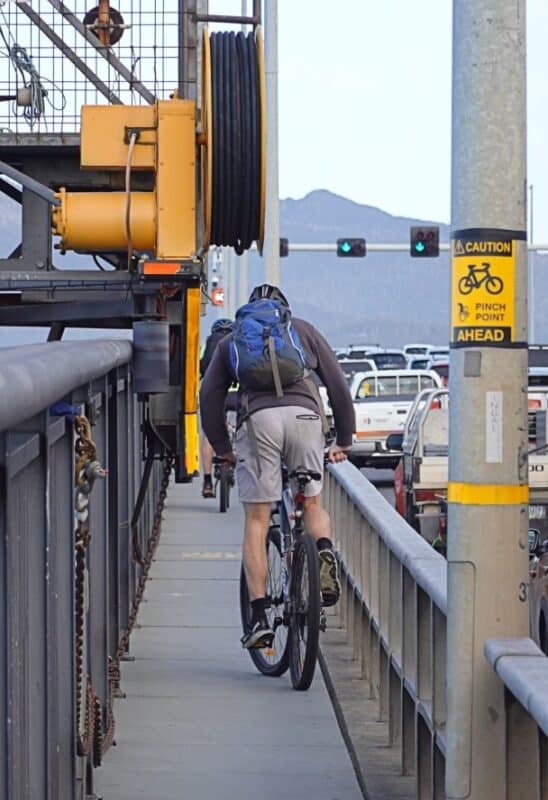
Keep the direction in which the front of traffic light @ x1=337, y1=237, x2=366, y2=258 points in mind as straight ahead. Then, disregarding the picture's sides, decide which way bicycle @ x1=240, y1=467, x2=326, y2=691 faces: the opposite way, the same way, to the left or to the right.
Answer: the opposite way

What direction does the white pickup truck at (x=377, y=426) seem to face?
away from the camera

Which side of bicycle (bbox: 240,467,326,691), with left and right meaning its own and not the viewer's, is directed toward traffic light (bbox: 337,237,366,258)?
front

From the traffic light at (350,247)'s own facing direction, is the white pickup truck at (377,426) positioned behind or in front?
in front

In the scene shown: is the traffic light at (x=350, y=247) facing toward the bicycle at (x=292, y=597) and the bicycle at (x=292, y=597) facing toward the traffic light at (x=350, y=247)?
yes

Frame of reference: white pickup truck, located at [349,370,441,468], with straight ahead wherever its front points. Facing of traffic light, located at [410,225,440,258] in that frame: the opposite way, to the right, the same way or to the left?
the opposite way

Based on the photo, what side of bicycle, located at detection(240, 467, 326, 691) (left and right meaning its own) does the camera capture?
back

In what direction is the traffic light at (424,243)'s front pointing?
toward the camera

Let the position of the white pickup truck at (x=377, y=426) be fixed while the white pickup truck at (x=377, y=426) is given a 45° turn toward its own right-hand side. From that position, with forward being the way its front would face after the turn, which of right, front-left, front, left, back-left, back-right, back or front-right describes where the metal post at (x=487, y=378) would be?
back-right

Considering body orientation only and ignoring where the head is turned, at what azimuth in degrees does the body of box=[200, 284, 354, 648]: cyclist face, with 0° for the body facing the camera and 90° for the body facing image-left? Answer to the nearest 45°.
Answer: approximately 180°

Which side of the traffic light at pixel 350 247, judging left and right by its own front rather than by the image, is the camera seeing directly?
front

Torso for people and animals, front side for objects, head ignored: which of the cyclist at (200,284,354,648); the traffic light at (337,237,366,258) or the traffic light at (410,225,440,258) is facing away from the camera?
the cyclist

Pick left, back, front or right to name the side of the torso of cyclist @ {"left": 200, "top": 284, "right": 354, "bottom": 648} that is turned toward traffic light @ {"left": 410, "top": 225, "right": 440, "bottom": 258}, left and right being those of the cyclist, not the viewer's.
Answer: front

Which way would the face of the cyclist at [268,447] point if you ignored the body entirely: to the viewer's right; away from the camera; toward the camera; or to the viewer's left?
away from the camera

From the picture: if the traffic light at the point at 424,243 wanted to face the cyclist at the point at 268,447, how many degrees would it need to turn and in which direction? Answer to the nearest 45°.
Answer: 0° — it already faces them
